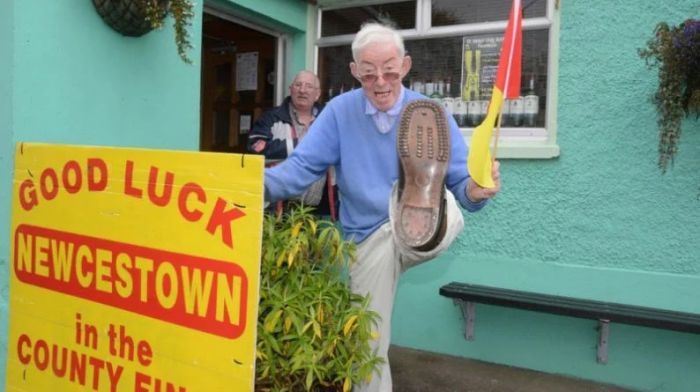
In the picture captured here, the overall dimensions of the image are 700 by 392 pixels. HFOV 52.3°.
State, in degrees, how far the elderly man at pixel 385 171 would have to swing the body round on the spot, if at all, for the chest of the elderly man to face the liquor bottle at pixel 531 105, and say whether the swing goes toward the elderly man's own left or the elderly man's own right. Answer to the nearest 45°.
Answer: approximately 135° to the elderly man's own left

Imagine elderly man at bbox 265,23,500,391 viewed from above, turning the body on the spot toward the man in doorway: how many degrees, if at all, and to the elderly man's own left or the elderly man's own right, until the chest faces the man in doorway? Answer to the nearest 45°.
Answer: approximately 180°

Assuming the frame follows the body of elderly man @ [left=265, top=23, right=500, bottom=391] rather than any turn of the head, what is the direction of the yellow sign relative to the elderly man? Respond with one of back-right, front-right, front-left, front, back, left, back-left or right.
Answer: front-right

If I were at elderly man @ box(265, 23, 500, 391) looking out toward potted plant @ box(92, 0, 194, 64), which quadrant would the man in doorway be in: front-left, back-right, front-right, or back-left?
front-right

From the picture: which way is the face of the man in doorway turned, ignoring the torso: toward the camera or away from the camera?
toward the camera

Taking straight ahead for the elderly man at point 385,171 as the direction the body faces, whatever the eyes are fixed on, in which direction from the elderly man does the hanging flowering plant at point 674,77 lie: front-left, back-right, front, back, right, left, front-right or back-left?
back-left

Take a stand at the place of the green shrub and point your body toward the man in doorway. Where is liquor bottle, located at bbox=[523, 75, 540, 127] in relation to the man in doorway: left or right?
right

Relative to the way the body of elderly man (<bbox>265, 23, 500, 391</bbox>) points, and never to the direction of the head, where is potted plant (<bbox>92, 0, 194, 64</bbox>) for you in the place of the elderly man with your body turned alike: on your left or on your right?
on your right

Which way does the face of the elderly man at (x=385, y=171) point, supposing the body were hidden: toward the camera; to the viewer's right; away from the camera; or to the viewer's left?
toward the camera

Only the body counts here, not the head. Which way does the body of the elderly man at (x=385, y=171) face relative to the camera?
toward the camera
